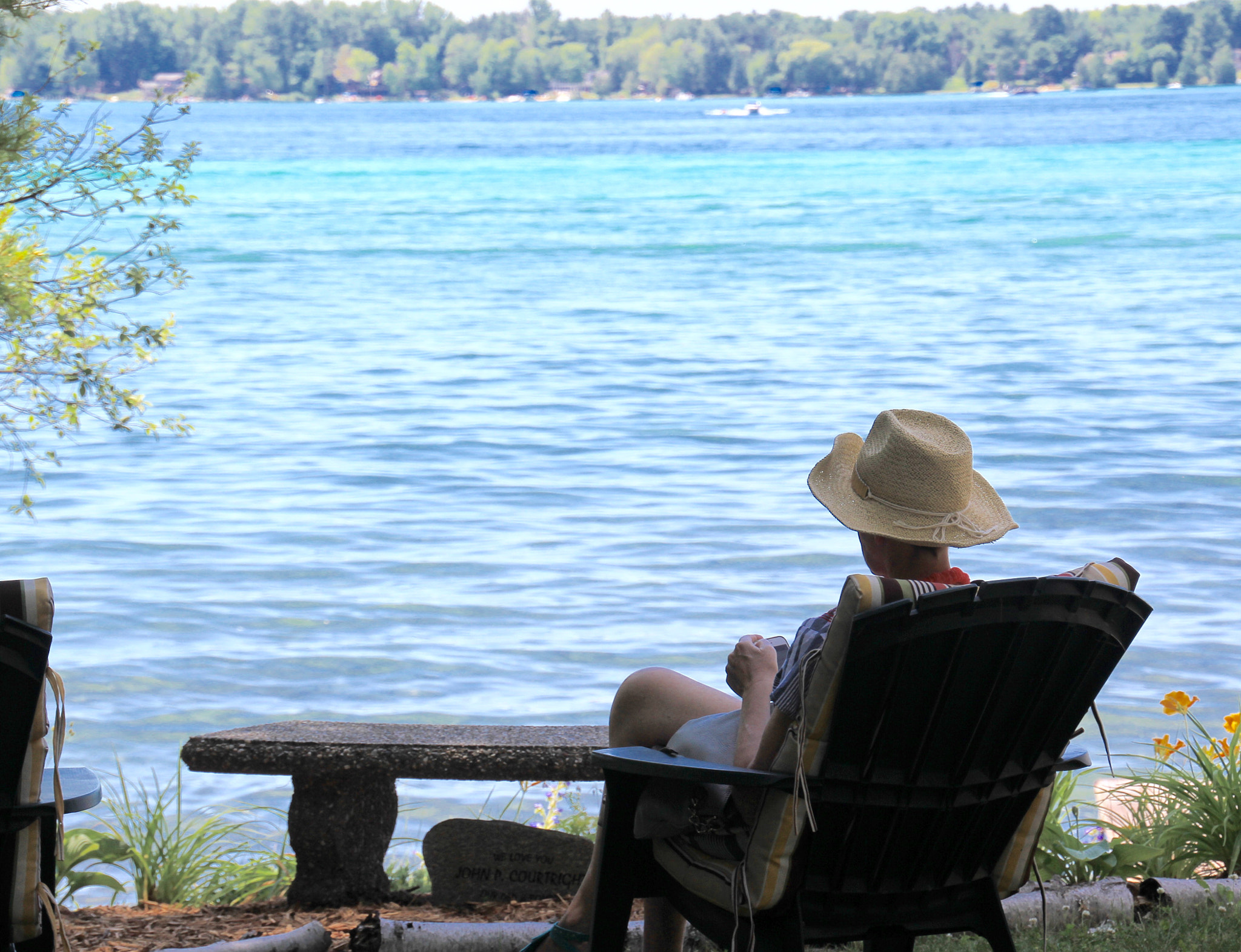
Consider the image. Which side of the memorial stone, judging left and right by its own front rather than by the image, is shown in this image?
front

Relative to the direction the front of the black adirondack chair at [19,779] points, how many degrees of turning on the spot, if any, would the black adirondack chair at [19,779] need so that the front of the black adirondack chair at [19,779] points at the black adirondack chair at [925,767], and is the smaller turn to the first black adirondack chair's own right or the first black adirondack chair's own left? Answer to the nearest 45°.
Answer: approximately 45° to the first black adirondack chair's own right

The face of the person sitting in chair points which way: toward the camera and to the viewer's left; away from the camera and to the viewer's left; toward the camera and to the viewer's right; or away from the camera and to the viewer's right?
away from the camera and to the viewer's left

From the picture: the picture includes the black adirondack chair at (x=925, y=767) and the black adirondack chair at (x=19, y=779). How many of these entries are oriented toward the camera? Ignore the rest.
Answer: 0

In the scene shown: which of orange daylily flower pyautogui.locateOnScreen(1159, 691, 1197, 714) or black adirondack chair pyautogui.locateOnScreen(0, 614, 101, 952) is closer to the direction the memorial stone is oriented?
the black adirondack chair

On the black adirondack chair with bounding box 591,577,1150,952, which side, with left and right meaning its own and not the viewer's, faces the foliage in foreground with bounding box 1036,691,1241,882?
right

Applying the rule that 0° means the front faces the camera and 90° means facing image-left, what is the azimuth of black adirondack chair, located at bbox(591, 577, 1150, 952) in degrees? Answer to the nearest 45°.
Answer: approximately 135°

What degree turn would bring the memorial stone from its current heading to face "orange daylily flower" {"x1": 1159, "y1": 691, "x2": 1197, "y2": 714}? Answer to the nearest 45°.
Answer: approximately 90° to its left

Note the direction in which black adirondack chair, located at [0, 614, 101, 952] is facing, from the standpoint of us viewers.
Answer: facing away from the viewer and to the right of the viewer

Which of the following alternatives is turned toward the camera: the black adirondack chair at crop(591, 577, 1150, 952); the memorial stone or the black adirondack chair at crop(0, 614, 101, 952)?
the memorial stone

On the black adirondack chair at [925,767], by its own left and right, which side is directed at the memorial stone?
front
